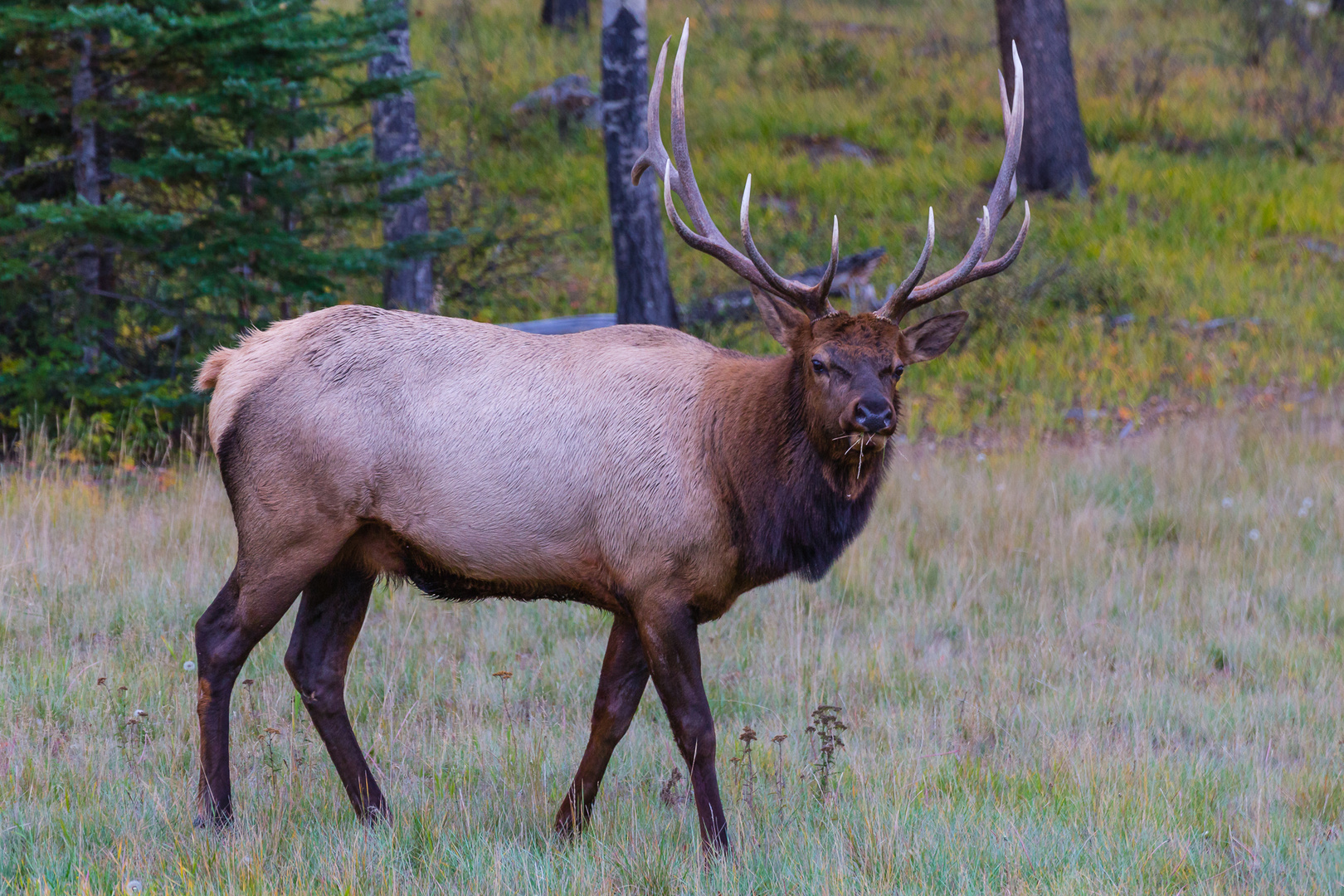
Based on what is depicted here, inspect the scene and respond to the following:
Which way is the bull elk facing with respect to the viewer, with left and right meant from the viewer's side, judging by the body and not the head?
facing to the right of the viewer

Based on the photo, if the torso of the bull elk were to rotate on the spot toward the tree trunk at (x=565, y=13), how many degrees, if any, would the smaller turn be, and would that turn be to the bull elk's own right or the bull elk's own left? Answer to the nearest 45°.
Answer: approximately 90° to the bull elk's own left

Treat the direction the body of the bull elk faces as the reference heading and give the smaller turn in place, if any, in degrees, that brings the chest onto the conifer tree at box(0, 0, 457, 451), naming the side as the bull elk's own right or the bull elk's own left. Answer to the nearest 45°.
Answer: approximately 135° to the bull elk's own left

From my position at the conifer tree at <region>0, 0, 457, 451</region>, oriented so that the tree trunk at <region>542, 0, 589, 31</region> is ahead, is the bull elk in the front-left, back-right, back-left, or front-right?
back-right

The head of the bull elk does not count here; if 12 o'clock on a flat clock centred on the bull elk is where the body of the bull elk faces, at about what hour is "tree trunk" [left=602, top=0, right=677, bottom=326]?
The tree trunk is roughly at 9 o'clock from the bull elk.

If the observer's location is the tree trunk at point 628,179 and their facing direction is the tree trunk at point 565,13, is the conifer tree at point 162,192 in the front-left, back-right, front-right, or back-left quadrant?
back-left
